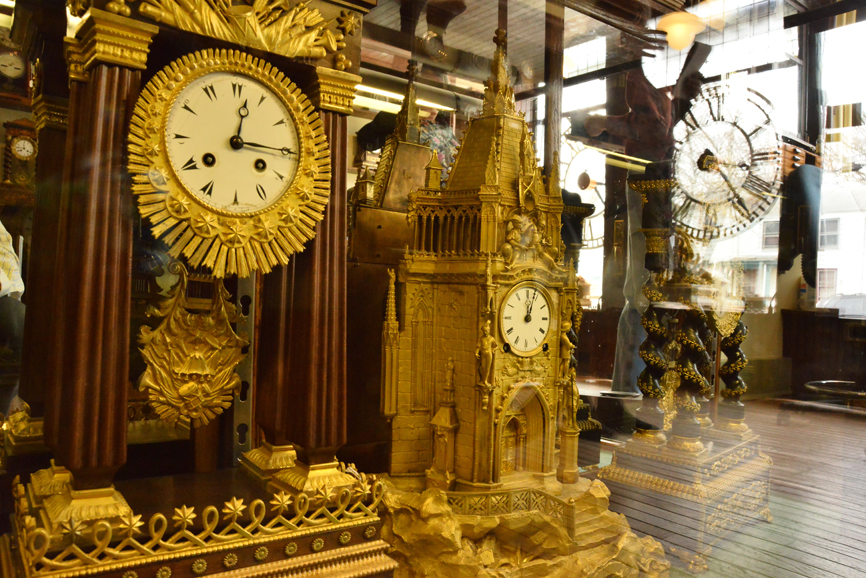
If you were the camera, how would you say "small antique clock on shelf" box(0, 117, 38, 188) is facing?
facing the viewer and to the right of the viewer
